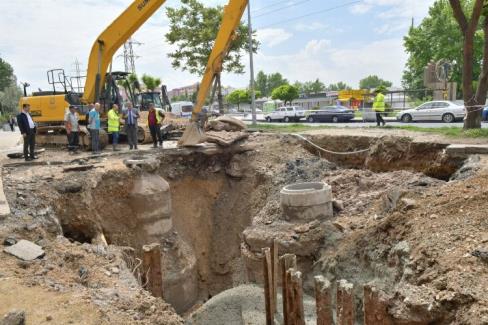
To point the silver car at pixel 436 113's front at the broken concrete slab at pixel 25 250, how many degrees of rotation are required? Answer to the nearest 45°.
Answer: approximately 90° to its left

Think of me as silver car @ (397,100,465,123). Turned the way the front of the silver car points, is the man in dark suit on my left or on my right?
on my left

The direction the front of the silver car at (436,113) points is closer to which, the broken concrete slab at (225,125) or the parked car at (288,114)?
the parked car

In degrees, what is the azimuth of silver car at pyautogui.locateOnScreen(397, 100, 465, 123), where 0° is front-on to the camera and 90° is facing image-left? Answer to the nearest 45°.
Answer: approximately 90°

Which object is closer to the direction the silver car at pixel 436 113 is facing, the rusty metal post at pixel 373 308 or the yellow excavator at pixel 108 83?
the yellow excavator

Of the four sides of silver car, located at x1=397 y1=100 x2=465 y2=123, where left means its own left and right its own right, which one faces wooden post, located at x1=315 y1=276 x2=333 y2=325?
left

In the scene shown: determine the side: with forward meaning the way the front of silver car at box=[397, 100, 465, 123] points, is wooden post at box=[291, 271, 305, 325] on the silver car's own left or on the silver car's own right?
on the silver car's own left

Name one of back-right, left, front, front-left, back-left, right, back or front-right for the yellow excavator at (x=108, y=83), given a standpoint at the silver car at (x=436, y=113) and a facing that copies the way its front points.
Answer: front-left

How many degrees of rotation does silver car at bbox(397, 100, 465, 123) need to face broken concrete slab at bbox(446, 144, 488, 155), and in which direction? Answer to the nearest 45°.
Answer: approximately 90° to its left

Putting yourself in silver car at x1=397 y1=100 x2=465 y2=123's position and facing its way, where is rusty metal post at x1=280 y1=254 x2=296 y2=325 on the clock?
The rusty metal post is roughly at 9 o'clock from the silver car.

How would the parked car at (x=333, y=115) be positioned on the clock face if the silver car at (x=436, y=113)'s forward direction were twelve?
The parked car is roughly at 1 o'clock from the silver car.

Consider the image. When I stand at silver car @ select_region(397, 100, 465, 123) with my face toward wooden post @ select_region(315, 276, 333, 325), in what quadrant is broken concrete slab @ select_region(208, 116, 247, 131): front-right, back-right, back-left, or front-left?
front-right

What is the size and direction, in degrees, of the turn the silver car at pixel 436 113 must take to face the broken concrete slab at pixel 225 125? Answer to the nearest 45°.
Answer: approximately 45° to its left

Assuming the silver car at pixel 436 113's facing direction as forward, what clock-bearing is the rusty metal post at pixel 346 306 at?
The rusty metal post is roughly at 9 o'clock from the silver car.
